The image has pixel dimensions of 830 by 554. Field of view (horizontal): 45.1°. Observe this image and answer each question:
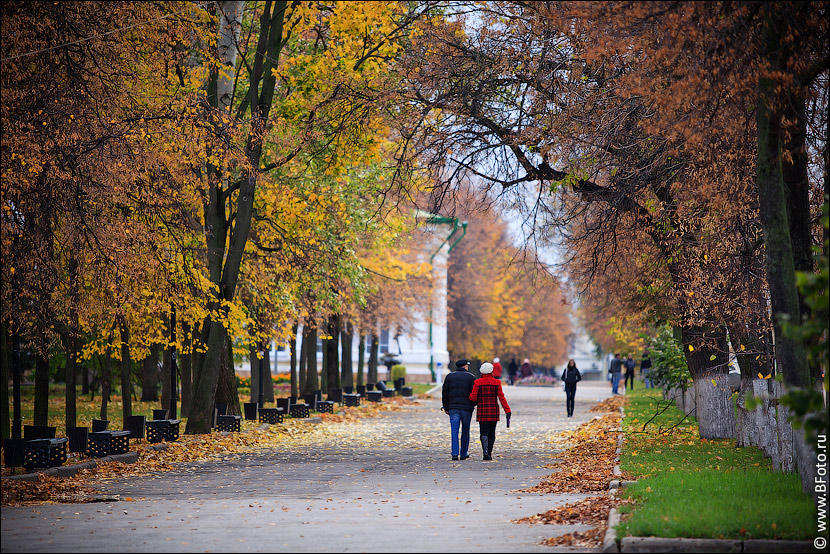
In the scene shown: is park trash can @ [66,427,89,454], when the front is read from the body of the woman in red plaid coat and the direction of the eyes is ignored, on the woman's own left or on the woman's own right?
on the woman's own left

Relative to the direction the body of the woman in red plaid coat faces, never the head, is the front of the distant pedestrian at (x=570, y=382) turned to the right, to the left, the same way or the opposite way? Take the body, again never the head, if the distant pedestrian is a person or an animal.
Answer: the opposite way

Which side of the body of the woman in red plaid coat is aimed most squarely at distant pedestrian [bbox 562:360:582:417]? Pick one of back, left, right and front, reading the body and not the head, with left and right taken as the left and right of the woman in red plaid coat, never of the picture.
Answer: front

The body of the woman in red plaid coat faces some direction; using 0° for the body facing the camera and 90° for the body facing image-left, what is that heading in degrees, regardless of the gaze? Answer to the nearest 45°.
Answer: approximately 180°

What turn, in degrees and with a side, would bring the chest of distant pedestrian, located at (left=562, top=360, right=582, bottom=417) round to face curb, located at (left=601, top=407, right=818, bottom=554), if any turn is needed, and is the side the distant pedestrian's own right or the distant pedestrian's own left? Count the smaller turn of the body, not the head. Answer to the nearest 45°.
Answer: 0° — they already face it

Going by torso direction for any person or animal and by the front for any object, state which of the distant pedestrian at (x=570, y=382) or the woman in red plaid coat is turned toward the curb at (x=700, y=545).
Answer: the distant pedestrian

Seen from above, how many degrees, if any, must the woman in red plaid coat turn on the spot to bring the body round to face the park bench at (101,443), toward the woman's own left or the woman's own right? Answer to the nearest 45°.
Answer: approximately 90° to the woman's own left

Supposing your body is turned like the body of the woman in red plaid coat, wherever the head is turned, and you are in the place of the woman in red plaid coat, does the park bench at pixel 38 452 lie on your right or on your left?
on your left

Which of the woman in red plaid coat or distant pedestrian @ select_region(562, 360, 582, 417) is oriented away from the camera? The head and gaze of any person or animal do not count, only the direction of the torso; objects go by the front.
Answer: the woman in red plaid coat

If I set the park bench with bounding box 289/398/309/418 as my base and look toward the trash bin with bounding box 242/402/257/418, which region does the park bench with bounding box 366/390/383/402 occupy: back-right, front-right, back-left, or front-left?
back-right

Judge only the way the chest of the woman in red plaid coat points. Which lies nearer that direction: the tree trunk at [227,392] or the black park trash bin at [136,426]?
the tree trunk

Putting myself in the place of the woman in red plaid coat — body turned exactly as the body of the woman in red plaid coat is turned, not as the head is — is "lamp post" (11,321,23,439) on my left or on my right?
on my left

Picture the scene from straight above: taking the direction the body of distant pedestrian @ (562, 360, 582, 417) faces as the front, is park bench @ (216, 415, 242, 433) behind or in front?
in front

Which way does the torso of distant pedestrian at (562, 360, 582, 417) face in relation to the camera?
toward the camera

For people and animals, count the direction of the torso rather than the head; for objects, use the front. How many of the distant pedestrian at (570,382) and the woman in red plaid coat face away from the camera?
1

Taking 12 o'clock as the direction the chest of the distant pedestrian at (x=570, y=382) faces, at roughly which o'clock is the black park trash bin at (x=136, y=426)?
The black park trash bin is roughly at 1 o'clock from the distant pedestrian.
